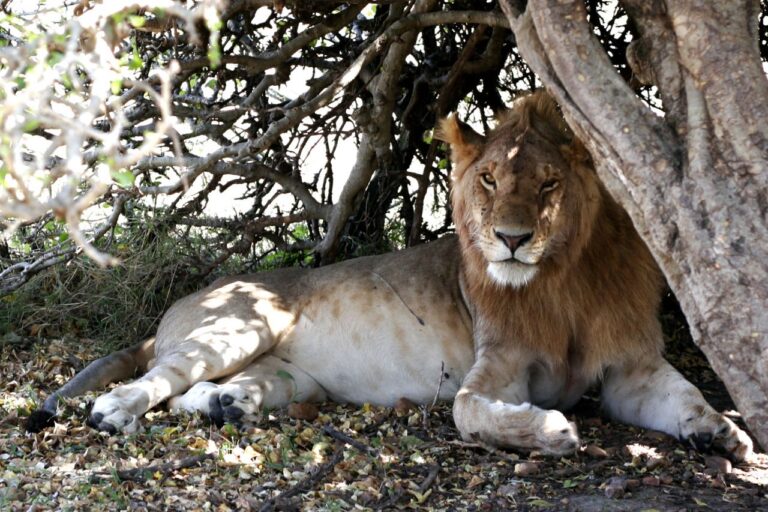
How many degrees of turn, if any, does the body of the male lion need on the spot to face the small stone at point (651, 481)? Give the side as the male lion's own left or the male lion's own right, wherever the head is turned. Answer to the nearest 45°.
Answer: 0° — it already faces it

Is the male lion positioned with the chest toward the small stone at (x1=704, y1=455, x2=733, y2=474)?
yes

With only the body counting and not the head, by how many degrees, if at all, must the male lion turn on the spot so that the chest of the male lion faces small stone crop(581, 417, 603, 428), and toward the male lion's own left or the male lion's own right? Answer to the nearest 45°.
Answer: approximately 45° to the male lion's own left

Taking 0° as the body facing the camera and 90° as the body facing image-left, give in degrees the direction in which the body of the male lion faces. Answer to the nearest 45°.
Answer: approximately 315°

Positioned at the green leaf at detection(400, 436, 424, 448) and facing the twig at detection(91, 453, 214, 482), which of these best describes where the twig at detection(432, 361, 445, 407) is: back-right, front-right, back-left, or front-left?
back-right

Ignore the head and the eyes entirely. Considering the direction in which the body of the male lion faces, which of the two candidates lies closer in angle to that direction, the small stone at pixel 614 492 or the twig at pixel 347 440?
the small stone

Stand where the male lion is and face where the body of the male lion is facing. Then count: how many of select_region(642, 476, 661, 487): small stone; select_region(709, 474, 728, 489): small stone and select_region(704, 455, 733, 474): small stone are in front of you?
3

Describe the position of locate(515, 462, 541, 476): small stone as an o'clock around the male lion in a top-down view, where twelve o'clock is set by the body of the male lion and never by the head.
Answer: The small stone is roughly at 1 o'clock from the male lion.

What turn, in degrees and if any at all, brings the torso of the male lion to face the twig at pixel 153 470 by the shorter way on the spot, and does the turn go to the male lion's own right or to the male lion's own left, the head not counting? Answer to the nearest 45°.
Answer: approximately 90° to the male lion's own right

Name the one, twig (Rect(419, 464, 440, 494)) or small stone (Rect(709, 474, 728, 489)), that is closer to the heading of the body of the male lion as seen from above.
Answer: the small stone

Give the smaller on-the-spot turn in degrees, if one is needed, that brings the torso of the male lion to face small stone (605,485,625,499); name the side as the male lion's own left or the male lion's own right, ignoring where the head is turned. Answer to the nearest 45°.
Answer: approximately 45° to the male lion's own right

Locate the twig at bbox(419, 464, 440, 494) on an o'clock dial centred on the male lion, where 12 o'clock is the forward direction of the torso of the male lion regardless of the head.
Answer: The twig is roughly at 2 o'clock from the male lion.

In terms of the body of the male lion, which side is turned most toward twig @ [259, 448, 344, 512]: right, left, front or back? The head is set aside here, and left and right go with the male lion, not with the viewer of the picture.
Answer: right
